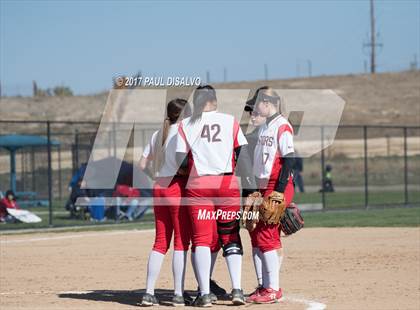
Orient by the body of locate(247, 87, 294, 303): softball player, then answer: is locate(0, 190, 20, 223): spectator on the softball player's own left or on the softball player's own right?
on the softball player's own right

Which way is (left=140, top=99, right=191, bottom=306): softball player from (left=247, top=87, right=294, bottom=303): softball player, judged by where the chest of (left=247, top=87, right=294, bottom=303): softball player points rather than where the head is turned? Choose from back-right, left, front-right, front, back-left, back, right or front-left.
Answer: front-right

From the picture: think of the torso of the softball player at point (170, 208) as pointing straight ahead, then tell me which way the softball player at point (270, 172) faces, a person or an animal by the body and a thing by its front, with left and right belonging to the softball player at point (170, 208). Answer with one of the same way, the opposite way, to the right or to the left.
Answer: the opposite way

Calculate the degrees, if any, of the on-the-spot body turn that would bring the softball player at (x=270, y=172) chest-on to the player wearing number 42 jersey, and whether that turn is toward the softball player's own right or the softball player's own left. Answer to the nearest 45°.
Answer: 0° — they already face them

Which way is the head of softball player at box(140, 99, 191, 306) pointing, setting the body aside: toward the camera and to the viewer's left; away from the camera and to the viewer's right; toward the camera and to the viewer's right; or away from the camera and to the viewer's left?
away from the camera and to the viewer's right

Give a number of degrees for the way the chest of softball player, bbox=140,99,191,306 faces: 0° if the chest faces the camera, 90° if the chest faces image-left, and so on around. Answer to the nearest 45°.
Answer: approximately 225°

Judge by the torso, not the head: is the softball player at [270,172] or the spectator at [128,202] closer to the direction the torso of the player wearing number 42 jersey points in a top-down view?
the spectator

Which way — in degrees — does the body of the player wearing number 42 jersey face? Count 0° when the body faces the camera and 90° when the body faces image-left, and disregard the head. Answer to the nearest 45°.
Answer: approximately 180°

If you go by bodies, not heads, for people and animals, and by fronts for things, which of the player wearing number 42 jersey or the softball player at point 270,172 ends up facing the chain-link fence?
the player wearing number 42 jersey

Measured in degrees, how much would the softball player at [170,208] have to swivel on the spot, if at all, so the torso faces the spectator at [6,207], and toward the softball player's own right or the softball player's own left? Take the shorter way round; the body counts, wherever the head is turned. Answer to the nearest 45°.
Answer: approximately 45° to the softball player's own left

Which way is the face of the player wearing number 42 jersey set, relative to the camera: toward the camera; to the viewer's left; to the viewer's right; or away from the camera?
away from the camera

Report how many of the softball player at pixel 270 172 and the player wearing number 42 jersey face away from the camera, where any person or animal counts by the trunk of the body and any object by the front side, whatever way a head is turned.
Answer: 1

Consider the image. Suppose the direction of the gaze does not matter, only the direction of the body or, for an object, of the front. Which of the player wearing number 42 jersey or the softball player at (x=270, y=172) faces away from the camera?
the player wearing number 42 jersey
